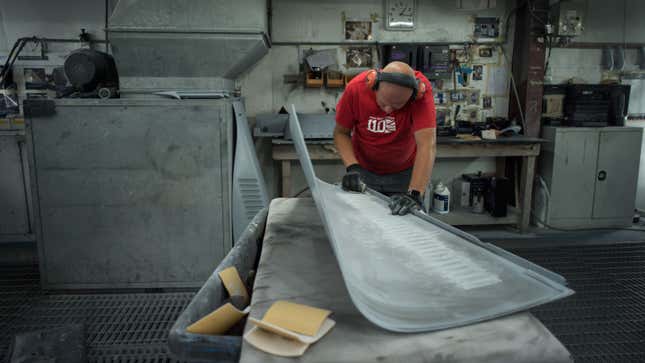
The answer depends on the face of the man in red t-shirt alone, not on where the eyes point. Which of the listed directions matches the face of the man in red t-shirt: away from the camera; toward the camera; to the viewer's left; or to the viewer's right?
toward the camera

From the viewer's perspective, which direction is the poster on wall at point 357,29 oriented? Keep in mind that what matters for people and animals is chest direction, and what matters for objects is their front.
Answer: toward the camera

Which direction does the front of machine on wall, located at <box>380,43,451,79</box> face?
toward the camera

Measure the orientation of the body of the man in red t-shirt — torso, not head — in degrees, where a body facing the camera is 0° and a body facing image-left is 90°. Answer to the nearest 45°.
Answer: approximately 0°

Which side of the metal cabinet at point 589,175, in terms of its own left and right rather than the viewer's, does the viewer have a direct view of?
front

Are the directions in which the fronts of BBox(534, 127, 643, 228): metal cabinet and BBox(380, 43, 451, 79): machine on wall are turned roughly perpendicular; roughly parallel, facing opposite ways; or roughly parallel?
roughly parallel

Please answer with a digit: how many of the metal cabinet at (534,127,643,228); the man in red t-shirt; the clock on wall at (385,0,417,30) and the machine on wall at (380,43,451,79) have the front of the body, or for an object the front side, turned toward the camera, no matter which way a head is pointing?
4

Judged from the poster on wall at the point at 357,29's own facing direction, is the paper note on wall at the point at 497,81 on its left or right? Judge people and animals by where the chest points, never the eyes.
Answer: on its left

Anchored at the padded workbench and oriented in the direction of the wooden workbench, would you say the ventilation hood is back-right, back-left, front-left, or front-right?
front-left

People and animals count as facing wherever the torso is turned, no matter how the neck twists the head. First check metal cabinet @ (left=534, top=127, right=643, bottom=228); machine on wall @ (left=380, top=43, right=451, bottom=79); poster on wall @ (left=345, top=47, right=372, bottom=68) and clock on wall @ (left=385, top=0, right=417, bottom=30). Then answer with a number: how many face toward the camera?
4

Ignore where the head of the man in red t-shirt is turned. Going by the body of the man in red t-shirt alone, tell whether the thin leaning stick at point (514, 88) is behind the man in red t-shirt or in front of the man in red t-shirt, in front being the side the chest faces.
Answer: behind

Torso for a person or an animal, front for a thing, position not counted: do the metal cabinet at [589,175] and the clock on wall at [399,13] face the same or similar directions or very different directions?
same or similar directions

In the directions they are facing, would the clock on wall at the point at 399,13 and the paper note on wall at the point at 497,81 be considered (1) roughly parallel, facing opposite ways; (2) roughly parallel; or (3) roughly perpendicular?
roughly parallel
